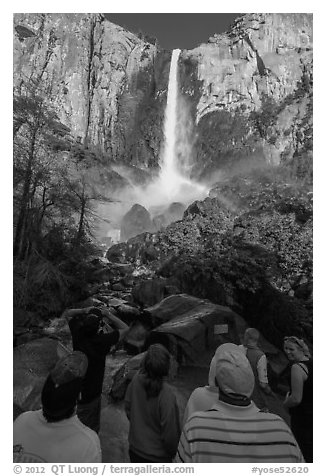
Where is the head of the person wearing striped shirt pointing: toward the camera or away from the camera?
away from the camera

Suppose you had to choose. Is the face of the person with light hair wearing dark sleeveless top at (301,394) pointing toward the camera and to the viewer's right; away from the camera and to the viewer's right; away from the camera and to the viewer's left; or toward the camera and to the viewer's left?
toward the camera and to the viewer's left

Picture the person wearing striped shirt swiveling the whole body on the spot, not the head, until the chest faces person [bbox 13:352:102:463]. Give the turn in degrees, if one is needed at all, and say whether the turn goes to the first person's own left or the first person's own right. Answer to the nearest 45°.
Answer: approximately 90° to the first person's own left

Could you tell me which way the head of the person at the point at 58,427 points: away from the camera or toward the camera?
away from the camera

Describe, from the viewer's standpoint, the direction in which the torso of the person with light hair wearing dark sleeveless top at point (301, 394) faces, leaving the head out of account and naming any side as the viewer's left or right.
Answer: facing to the left of the viewer

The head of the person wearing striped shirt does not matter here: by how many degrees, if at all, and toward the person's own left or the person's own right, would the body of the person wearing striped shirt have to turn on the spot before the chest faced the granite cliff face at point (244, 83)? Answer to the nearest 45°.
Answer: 0° — they already face it

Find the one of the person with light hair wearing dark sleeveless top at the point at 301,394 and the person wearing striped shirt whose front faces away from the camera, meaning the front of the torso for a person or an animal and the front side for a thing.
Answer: the person wearing striped shirt

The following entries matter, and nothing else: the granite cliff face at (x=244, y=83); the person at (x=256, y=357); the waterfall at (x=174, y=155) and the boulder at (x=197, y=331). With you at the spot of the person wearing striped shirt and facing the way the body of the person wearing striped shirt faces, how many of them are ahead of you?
4

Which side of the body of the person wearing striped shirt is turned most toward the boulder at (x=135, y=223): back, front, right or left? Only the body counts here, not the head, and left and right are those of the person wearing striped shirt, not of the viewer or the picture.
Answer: front

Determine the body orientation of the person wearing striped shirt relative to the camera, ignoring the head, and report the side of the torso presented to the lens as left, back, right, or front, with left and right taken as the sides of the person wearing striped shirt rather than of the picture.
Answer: back
